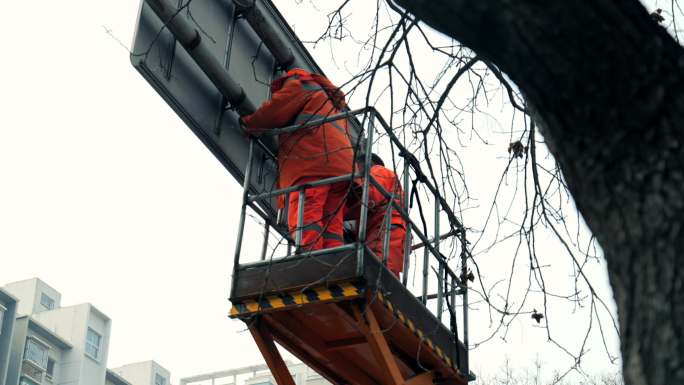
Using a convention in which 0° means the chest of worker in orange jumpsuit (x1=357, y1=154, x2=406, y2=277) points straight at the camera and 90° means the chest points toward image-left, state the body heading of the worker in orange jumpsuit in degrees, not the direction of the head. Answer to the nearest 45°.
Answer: approximately 90°

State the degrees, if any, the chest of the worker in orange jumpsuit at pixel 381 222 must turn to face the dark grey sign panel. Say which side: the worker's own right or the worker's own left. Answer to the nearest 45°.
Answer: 0° — they already face it

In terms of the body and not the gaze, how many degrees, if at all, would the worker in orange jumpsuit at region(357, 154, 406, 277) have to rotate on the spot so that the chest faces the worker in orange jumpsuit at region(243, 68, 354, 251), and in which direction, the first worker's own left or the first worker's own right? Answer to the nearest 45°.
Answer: approximately 45° to the first worker's own left
